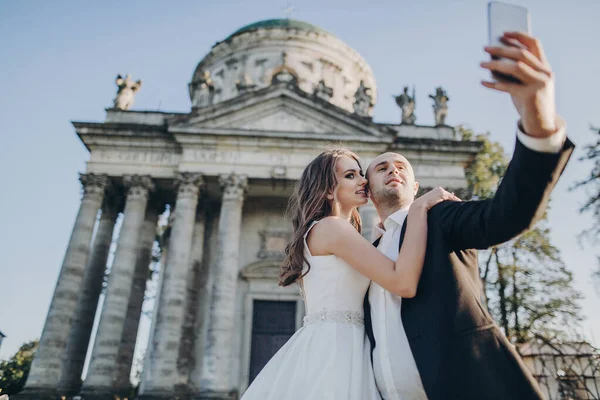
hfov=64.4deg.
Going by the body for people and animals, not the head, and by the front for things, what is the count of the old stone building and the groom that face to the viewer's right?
0

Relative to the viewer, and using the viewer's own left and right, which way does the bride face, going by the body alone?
facing to the right of the viewer

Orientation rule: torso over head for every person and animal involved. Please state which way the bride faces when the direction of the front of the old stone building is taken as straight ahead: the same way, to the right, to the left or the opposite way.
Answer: to the left

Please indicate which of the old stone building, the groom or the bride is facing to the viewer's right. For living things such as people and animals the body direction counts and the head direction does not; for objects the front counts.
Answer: the bride

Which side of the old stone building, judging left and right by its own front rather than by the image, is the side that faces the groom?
front

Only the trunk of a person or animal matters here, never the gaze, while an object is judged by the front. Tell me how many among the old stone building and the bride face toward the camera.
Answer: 1

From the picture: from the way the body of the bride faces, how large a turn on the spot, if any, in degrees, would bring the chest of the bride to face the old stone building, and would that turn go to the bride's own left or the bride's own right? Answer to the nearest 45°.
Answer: approximately 135° to the bride's own left

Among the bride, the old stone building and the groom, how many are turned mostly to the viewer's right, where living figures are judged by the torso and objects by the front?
1

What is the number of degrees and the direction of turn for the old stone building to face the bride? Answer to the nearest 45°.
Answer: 0° — it already faces them

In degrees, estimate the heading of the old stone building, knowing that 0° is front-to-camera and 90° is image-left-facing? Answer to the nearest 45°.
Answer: approximately 0°
